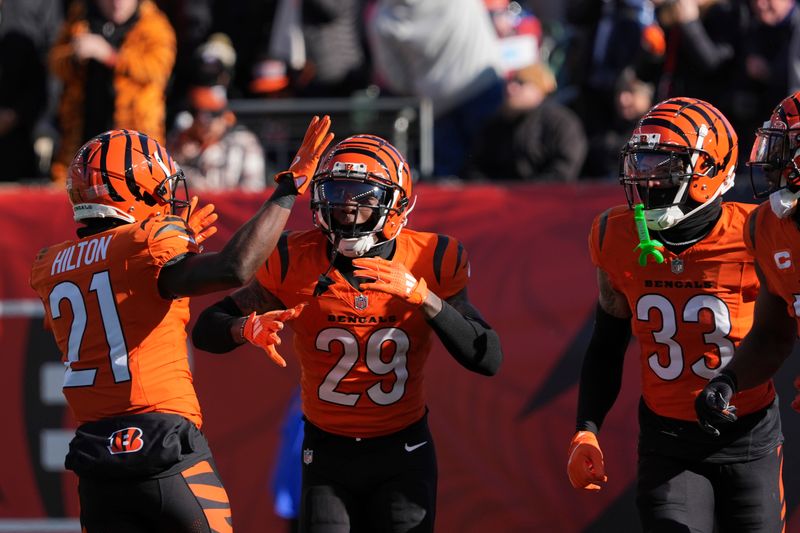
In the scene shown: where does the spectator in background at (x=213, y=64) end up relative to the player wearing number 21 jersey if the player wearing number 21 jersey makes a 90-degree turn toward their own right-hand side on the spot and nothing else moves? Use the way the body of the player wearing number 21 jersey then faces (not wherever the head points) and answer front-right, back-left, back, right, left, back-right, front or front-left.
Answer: back-left

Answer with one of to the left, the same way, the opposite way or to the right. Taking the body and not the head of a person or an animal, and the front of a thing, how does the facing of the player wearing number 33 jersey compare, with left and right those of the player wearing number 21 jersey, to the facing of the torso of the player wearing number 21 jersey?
the opposite way

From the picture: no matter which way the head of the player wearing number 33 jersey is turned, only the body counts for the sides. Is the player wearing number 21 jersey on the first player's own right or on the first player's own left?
on the first player's own right

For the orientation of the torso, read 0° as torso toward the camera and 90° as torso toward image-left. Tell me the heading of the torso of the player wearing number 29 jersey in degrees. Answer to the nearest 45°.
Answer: approximately 0°

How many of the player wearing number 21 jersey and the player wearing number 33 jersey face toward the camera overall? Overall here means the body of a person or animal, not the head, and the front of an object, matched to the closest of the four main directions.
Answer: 1

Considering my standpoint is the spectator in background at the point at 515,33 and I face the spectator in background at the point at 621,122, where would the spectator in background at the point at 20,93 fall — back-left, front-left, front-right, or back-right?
back-right

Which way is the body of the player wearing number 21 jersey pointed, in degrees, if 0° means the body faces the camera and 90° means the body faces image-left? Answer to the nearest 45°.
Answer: approximately 225°

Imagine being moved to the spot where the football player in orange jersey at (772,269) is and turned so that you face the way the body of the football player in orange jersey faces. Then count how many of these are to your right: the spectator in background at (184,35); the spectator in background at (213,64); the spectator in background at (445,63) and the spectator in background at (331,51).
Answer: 4

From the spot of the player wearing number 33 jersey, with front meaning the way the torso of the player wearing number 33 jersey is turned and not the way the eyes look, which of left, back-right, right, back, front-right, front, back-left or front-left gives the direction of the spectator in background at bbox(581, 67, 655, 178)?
back

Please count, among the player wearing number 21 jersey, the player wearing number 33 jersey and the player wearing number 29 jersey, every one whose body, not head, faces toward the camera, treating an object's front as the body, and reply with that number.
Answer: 2

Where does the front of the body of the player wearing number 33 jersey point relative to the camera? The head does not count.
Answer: toward the camera

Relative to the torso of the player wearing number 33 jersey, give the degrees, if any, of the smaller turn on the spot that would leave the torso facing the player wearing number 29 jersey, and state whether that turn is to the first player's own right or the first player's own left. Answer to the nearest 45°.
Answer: approximately 90° to the first player's own right

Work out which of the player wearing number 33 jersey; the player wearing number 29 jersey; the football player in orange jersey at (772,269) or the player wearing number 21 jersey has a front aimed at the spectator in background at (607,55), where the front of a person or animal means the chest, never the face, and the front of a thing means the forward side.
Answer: the player wearing number 21 jersey

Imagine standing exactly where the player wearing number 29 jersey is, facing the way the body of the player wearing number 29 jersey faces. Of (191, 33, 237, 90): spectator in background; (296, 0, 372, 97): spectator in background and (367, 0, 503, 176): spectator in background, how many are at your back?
3
